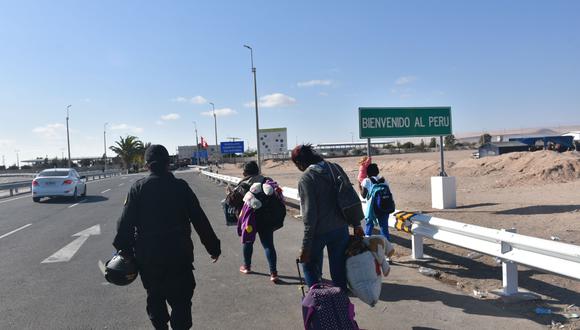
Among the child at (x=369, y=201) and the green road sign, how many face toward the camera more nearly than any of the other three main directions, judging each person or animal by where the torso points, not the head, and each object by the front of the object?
1

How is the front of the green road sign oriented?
toward the camera

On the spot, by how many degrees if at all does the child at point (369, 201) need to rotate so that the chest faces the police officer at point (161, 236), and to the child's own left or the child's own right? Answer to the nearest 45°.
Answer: approximately 180°

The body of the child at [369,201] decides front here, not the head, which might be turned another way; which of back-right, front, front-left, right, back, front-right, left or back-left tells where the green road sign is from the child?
front

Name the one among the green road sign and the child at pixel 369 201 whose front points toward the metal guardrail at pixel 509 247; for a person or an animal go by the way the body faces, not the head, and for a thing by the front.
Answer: the green road sign

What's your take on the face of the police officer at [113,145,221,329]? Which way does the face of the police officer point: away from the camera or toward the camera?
away from the camera

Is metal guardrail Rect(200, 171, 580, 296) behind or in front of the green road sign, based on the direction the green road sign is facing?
in front

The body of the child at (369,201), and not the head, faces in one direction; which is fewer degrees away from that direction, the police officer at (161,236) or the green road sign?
the green road sign

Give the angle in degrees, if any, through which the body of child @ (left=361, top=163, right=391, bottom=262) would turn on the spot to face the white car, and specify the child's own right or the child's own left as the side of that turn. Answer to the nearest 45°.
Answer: approximately 45° to the child's own left

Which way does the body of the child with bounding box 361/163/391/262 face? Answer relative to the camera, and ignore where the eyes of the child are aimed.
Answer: away from the camera

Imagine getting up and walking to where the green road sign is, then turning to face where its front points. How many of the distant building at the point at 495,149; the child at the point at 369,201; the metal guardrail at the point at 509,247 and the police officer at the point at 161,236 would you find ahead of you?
3

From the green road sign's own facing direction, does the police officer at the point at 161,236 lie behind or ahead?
ahead

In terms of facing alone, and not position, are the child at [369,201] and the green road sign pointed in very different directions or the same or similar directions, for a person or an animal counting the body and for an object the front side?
very different directions

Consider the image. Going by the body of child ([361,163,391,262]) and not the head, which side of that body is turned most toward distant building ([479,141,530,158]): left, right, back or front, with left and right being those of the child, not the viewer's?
front

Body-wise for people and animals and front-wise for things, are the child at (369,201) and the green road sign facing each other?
yes
